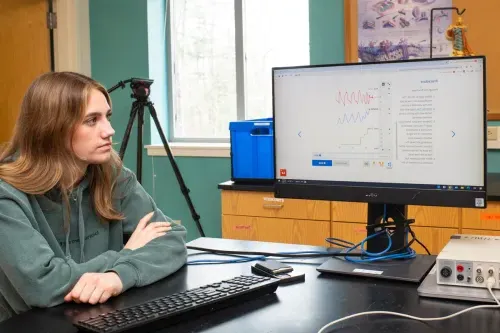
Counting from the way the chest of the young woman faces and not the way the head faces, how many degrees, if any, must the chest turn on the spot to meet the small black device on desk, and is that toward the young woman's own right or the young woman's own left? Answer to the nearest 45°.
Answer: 0° — they already face it

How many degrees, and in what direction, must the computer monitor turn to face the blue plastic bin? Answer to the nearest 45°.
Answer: approximately 90° to its right

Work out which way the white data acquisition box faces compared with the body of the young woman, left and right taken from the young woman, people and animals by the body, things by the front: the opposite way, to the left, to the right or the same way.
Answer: to the right

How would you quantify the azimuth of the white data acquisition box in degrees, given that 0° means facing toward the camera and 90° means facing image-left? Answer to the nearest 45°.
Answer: approximately 0°

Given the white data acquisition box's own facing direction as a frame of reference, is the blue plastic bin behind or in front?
behind

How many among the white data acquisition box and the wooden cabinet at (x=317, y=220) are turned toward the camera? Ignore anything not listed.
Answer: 2

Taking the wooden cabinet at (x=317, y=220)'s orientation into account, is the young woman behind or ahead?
ahead

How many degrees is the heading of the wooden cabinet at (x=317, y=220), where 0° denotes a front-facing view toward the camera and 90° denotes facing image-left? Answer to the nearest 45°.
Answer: approximately 0°

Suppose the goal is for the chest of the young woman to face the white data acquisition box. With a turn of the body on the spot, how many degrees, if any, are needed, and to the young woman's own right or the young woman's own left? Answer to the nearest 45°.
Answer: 0° — they already face it

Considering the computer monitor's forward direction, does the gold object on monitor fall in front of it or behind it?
behind

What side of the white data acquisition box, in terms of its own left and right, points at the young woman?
right

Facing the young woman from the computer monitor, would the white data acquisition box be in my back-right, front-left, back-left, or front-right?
back-left
